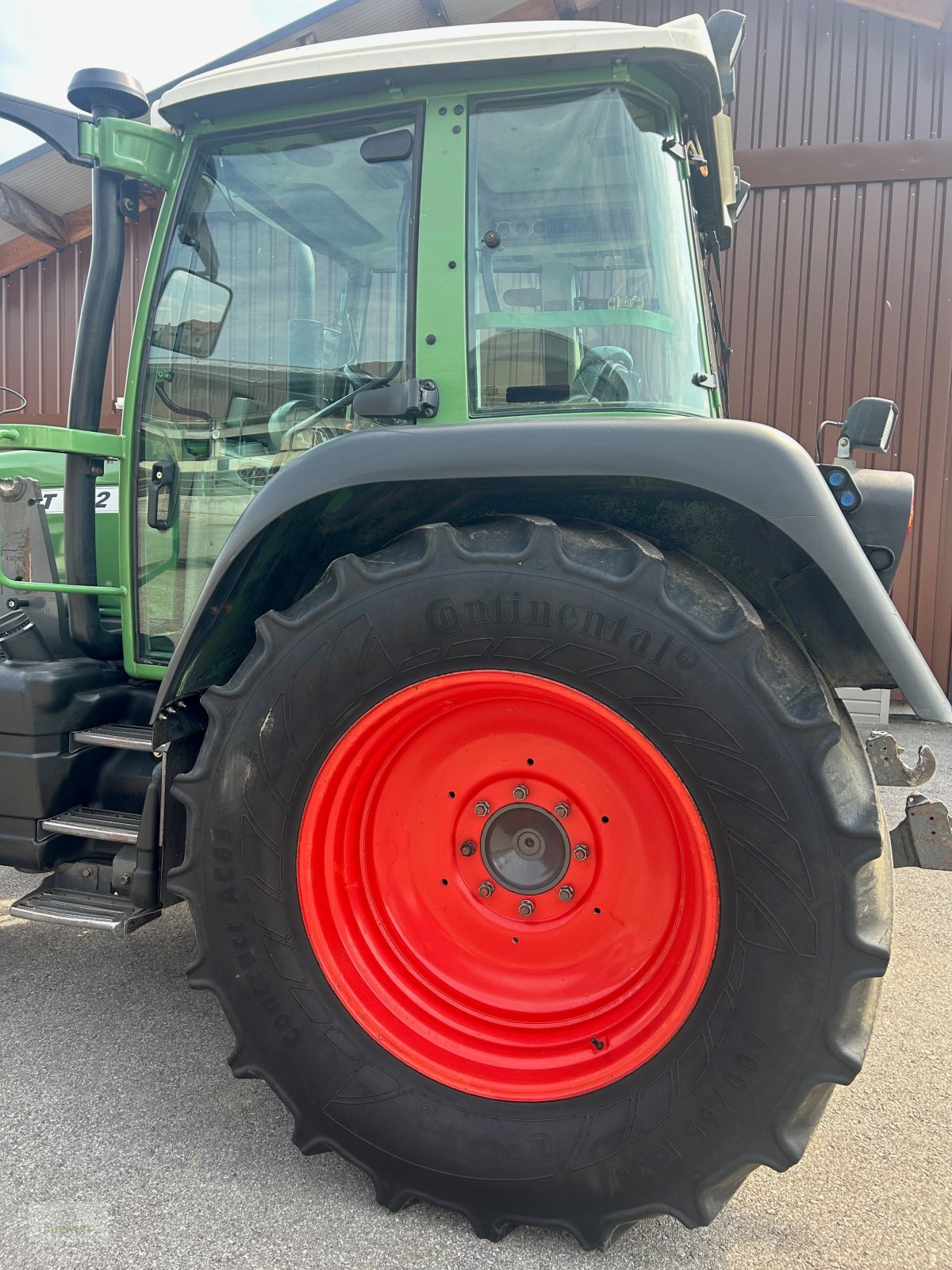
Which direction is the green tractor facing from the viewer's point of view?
to the viewer's left
